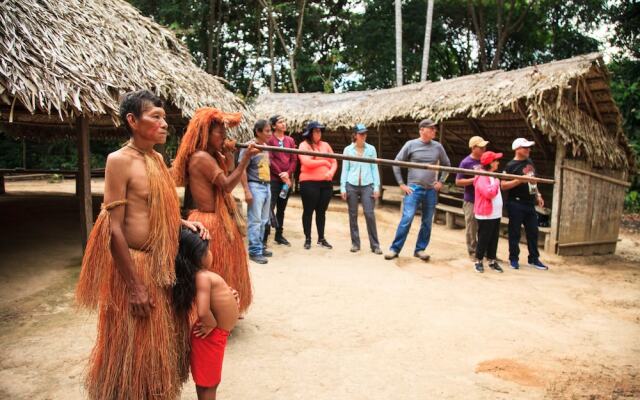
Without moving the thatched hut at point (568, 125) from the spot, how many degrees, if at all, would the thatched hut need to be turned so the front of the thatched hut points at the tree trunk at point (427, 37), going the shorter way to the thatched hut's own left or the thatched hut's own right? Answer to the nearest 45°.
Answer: approximately 135° to the thatched hut's own right

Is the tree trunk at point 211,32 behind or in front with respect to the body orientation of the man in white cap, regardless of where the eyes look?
behind

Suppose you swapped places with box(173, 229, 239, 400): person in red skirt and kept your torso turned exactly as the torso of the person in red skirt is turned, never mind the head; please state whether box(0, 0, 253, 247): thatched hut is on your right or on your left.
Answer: on your left
